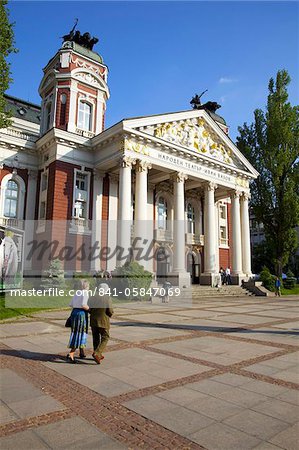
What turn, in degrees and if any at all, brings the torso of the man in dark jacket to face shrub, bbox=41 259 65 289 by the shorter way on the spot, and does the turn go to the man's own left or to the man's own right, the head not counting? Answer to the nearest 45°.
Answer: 0° — they already face it

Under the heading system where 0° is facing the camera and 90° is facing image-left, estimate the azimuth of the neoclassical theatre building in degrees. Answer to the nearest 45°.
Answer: approximately 315°

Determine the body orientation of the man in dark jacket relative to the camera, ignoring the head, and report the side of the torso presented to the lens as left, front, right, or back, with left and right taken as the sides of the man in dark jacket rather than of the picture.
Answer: back

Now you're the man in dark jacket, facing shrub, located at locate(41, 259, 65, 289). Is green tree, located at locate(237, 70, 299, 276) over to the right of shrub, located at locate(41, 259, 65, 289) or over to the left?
right

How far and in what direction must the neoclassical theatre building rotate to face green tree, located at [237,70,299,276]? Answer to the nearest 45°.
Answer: approximately 45° to its left

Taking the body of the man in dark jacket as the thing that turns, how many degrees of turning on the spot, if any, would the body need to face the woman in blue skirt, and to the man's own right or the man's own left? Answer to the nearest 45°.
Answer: approximately 45° to the man's own left

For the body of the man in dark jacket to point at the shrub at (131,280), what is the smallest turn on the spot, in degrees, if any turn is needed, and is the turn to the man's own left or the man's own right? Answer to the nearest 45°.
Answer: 0° — they already face it

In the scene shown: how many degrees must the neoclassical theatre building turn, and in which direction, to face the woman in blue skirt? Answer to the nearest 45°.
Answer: approximately 45° to its right
